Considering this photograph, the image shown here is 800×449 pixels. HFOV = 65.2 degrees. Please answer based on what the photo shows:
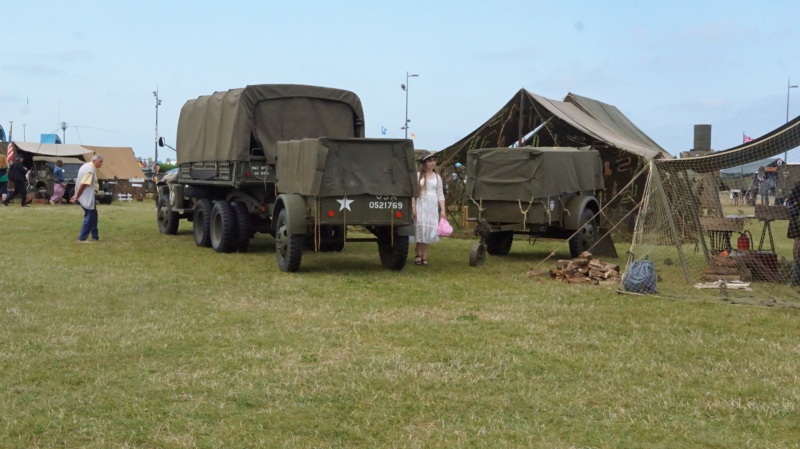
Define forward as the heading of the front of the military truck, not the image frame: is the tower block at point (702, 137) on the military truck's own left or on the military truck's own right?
on the military truck's own right

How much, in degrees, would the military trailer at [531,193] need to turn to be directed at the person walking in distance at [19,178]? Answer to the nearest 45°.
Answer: approximately 90° to its right

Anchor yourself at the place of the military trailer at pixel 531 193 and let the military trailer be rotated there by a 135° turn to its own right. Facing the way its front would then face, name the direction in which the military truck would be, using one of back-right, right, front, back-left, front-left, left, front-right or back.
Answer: left

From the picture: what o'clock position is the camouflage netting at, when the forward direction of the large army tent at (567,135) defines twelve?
The camouflage netting is roughly at 10 o'clock from the large army tent.

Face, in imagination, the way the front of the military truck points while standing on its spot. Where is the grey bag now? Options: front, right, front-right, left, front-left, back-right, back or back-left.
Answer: back

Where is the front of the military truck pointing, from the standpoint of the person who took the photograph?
facing away from the viewer and to the left of the viewer

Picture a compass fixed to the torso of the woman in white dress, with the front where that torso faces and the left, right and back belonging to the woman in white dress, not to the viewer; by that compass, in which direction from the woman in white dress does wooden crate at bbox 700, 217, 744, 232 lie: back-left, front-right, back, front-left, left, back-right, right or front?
left

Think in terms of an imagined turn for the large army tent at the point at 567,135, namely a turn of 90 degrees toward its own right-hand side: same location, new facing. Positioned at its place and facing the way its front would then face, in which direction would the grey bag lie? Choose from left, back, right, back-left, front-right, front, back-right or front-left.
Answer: back-left

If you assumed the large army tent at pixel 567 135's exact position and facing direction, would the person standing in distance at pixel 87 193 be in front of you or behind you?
in front

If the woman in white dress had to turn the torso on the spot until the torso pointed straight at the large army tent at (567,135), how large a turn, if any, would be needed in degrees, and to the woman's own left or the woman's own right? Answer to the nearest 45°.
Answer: approximately 135° to the woman's own left

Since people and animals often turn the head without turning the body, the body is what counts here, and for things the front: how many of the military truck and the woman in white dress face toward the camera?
1

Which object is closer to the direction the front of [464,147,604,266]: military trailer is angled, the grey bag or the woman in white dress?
the woman in white dress
